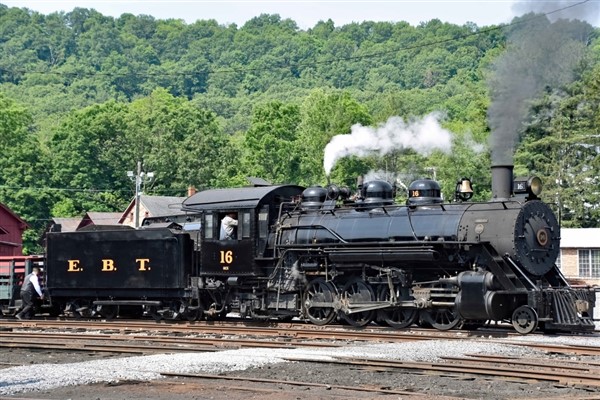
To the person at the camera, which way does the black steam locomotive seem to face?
facing the viewer and to the right of the viewer

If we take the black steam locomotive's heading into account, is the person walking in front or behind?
behind
